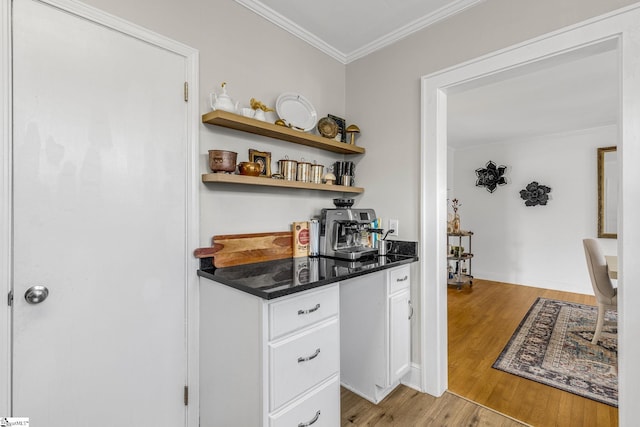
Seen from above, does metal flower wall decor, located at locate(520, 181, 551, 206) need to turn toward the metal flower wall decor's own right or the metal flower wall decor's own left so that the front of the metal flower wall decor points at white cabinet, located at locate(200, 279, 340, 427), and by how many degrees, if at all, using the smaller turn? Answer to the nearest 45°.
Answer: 0° — it already faces it

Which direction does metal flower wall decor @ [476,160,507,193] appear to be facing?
toward the camera

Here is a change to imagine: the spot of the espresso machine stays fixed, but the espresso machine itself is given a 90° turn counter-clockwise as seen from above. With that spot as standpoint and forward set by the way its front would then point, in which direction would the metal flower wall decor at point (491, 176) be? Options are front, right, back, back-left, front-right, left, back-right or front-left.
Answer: front

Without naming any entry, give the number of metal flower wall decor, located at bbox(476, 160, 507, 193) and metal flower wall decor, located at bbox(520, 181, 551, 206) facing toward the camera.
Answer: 2

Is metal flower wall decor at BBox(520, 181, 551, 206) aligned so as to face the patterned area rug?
yes

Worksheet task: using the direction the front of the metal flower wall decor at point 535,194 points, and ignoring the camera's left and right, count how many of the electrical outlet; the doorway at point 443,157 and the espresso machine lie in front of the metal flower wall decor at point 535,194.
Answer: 3

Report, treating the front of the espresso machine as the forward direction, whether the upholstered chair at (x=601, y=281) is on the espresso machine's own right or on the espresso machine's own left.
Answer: on the espresso machine's own left

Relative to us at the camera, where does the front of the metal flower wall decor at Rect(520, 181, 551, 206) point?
facing the viewer

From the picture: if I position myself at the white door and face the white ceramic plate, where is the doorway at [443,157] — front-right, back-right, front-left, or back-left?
front-right

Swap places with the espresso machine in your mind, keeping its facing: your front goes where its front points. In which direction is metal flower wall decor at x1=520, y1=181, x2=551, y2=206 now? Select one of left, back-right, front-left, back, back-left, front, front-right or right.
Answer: left

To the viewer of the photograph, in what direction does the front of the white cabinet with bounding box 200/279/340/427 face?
facing the viewer and to the right of the viewer
